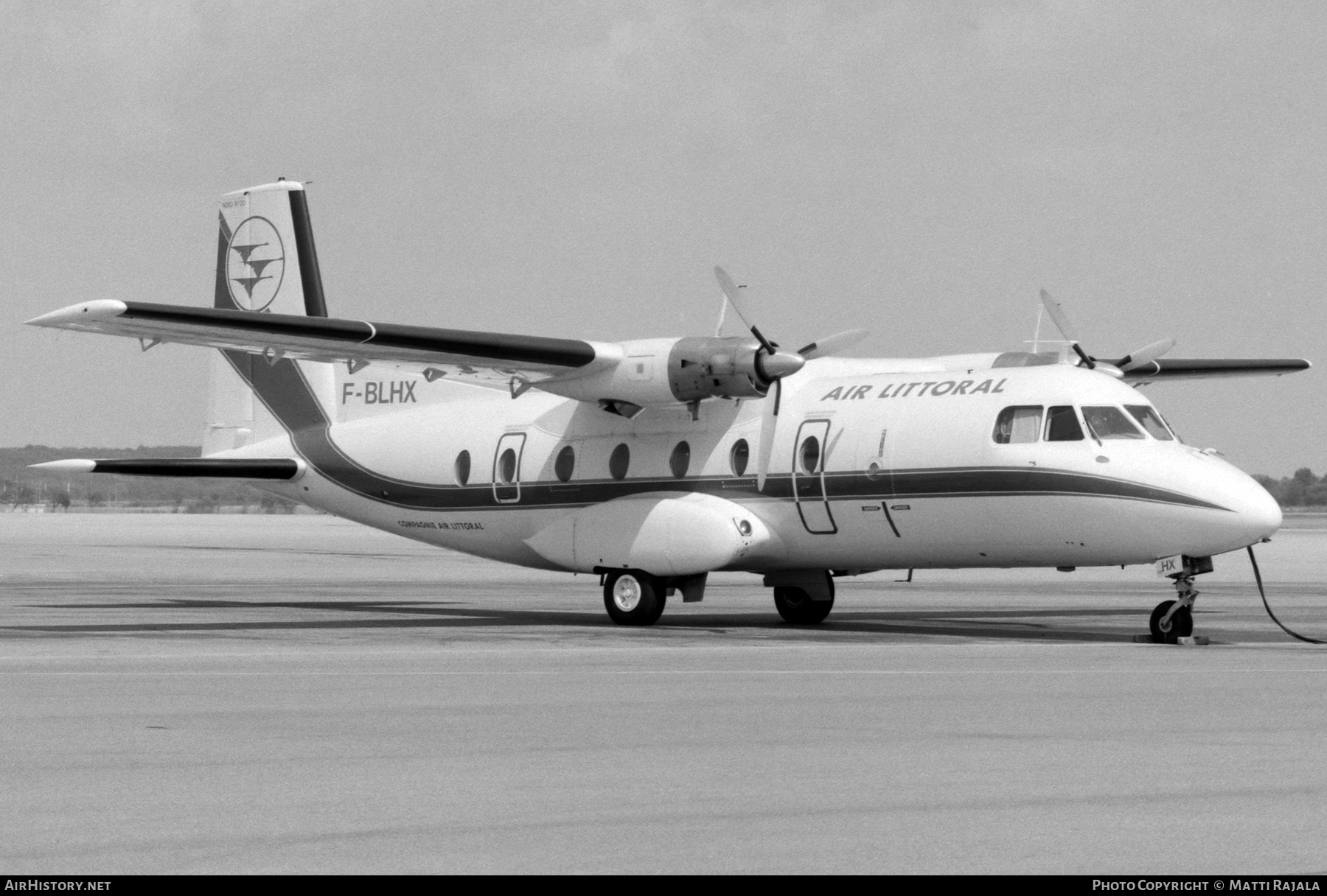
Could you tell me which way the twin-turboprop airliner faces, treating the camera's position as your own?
facing the viewer and to the right of the viewer
